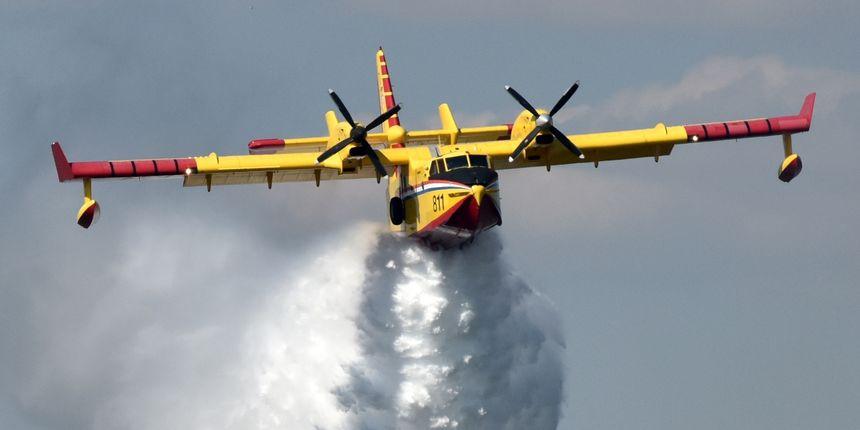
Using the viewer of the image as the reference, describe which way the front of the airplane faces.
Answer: facing the viewer
